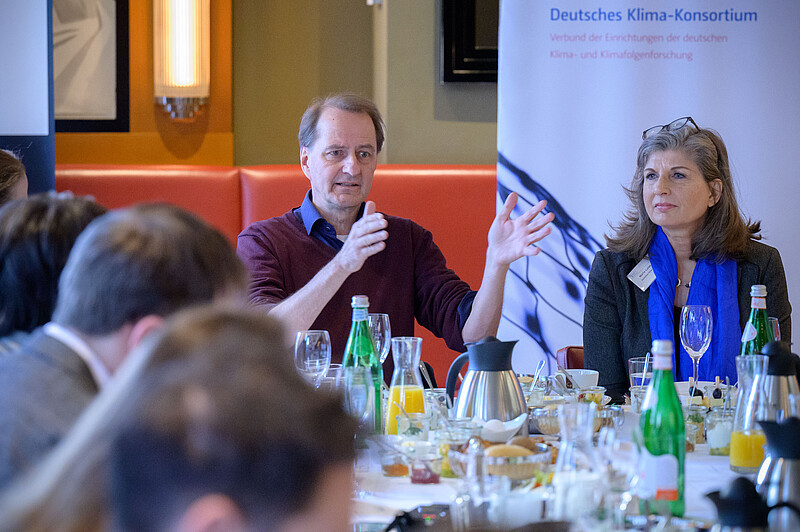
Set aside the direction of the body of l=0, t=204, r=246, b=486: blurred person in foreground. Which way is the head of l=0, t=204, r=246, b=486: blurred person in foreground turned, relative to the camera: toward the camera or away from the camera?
away from the camera

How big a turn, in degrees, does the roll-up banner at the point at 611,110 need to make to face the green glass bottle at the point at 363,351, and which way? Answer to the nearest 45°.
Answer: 0° — it already faces it

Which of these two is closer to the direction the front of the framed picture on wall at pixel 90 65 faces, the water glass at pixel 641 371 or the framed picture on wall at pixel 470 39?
the water glass

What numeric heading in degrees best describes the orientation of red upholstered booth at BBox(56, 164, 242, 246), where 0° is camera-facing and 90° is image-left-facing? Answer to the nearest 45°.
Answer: approximately 0°

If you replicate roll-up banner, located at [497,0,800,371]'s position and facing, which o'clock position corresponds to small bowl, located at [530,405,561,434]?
The small bowl is roughly at 12 o'clock from the roll-up banner.

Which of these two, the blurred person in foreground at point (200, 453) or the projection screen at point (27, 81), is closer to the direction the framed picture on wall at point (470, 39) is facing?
the blurred person in foreground
